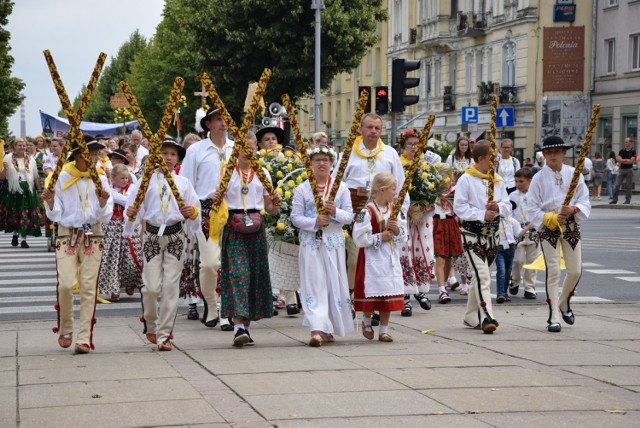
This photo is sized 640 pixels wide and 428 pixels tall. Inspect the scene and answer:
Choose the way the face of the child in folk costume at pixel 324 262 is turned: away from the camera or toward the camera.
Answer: toward the camera

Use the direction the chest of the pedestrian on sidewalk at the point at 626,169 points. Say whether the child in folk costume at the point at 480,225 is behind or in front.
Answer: in front

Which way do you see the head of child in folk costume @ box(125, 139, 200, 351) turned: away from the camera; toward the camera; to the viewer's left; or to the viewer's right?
toward the camera

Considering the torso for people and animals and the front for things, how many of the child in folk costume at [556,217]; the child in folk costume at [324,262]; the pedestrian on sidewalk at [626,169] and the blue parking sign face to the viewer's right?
0

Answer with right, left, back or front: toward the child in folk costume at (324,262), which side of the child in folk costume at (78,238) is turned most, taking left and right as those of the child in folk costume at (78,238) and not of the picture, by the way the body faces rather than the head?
left

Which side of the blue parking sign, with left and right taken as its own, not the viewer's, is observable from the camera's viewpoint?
front

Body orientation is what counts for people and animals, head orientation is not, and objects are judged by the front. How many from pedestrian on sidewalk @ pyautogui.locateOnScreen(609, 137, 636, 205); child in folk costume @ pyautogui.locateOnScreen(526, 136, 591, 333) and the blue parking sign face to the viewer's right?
0

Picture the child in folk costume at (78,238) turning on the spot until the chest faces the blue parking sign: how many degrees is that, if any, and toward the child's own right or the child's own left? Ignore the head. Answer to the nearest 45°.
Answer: approximately 135° to the child's own left

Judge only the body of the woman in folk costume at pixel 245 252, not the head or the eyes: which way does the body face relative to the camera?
toward the camera

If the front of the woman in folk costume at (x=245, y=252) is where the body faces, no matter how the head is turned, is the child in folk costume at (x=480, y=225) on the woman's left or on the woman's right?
on the woman's left

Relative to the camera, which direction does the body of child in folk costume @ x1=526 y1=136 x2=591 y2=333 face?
toward the camera
